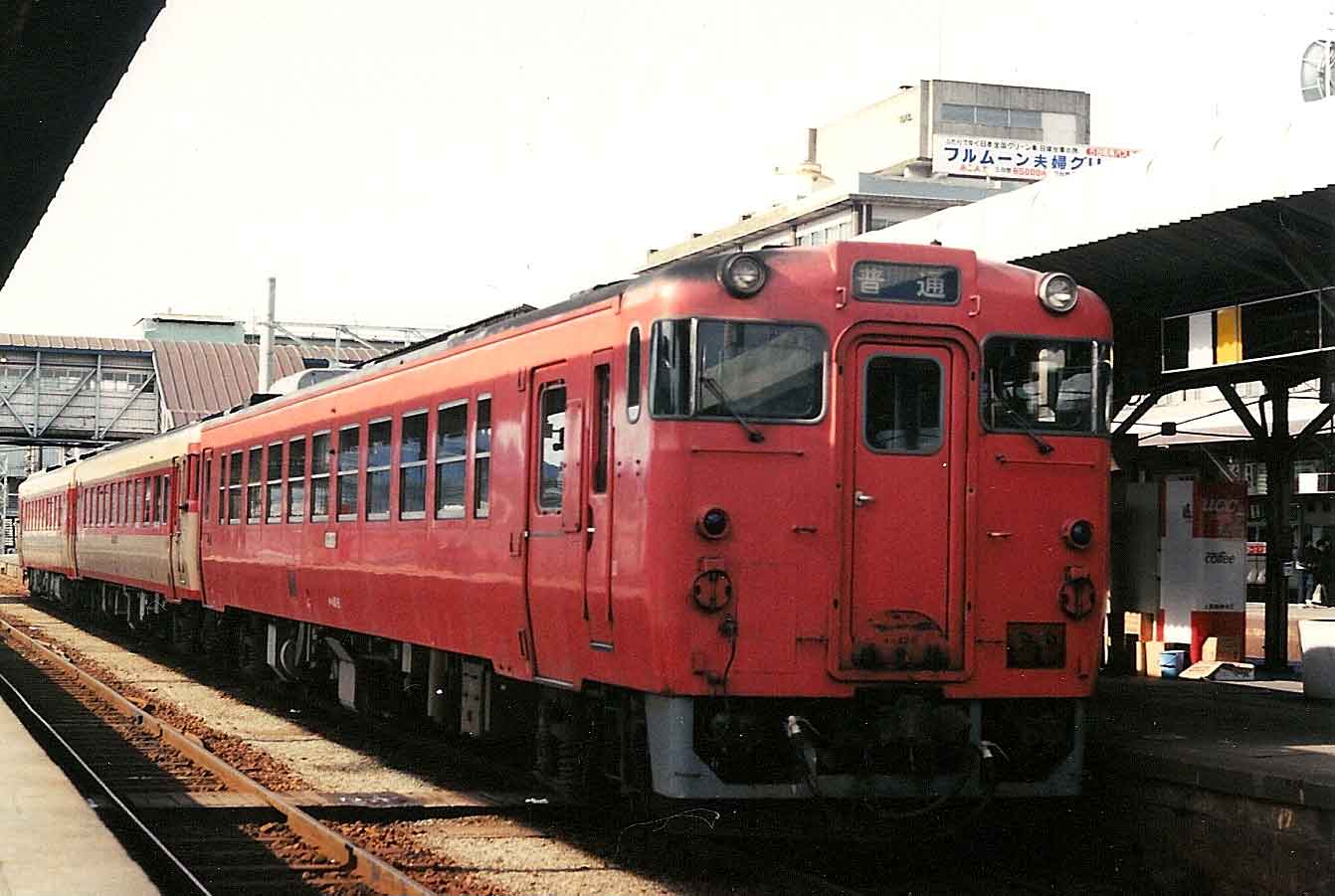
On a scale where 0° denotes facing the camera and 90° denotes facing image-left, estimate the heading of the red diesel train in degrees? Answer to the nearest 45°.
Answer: approximately 315°

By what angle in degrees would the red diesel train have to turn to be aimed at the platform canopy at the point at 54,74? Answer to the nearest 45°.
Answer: approximately 90° to its right

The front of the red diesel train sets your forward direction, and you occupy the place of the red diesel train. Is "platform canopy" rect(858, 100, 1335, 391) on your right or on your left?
on your left

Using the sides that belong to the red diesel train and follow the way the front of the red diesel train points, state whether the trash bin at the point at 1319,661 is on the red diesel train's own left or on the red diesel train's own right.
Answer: on the red diesel train's own left

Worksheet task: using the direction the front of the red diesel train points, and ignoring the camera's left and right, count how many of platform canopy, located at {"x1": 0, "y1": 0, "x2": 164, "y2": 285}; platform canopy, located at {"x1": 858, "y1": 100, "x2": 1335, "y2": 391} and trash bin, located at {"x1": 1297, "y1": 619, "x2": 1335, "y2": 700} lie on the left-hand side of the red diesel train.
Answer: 2
